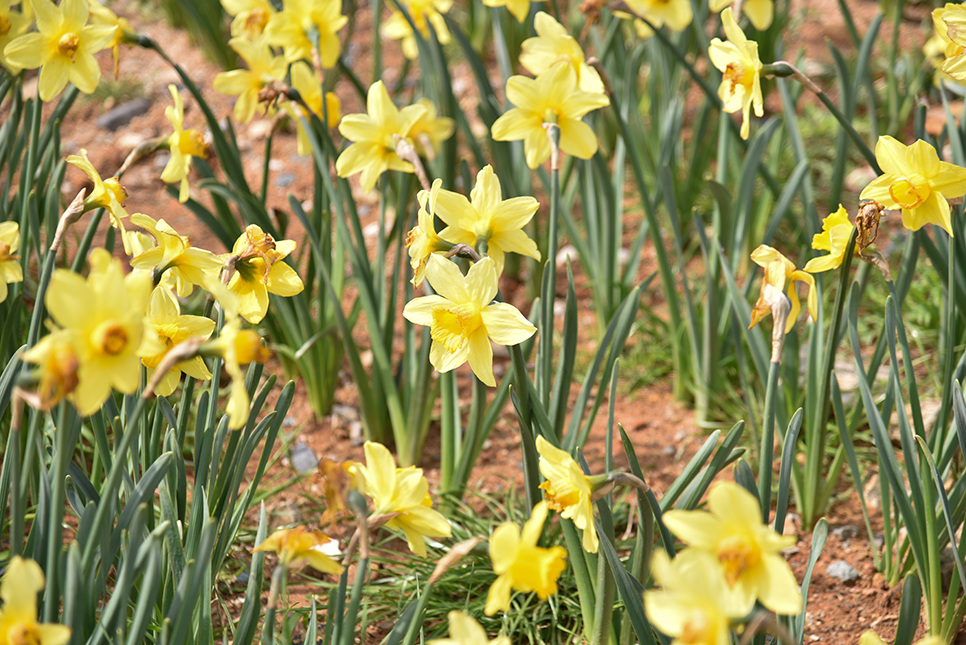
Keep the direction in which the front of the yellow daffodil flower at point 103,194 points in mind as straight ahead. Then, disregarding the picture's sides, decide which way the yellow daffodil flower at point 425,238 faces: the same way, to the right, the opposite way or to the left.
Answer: the opposite way

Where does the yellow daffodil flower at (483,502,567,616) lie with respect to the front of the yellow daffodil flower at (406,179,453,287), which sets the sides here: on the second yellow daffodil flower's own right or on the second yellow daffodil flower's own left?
on the second yellow daffodil flower's own left

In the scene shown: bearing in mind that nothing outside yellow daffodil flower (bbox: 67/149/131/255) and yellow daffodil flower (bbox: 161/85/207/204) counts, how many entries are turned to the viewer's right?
2

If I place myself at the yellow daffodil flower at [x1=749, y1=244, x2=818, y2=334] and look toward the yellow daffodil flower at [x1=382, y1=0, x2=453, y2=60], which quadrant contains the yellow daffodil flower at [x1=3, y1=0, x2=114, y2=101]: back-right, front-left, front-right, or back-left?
front-left

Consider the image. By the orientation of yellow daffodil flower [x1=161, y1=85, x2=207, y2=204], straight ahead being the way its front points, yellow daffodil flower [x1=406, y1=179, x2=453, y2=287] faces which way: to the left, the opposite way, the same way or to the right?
the opposite way

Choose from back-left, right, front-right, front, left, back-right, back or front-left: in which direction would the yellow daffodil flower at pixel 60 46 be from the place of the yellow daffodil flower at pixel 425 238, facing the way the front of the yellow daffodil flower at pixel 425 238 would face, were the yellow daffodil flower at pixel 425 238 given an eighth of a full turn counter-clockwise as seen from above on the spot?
right

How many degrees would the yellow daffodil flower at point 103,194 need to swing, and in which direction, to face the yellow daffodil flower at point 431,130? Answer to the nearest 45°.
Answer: approximately 45° to its left

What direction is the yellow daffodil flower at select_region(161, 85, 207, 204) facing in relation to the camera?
to the viewer's right
